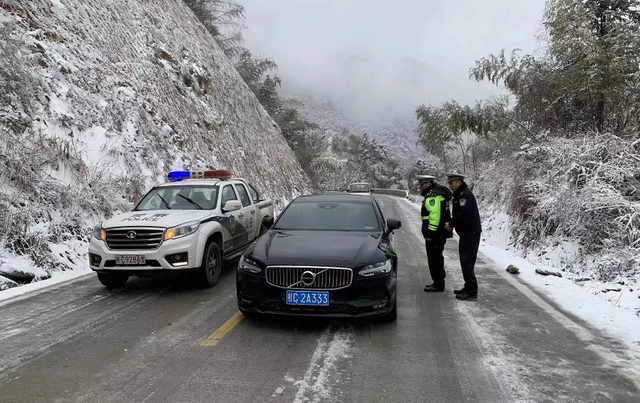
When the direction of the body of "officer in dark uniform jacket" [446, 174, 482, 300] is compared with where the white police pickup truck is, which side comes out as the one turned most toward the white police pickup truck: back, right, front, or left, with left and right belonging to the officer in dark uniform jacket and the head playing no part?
front

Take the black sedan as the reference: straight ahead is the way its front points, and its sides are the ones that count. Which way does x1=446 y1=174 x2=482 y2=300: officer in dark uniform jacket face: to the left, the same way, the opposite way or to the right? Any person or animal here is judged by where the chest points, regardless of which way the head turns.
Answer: to the right

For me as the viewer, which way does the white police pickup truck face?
facing the viewer and to the left of the viewer

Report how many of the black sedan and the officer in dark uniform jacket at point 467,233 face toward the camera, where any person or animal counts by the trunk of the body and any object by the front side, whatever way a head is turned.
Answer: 1

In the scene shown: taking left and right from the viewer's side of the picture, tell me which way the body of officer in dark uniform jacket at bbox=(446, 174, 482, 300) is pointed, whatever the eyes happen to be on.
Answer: facing to the left of the viewer

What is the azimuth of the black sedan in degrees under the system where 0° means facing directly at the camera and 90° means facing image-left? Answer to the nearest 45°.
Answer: approximately 0°

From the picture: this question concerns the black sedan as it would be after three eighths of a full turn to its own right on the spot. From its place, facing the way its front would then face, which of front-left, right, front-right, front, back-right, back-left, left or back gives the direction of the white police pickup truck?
front

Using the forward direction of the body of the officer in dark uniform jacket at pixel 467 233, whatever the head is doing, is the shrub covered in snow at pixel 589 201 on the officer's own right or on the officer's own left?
on the officer's own right

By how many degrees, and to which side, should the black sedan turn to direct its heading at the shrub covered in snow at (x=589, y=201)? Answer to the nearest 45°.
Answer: approximately 135° to its left

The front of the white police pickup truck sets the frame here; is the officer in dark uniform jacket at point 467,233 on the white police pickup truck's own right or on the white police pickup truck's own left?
on the white police pickup truck's own left

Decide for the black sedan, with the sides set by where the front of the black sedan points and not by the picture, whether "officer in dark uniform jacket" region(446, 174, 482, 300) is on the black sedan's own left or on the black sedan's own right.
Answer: on the black sedan's own left
